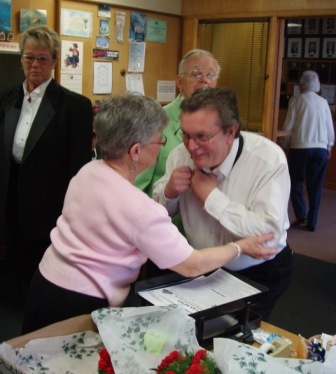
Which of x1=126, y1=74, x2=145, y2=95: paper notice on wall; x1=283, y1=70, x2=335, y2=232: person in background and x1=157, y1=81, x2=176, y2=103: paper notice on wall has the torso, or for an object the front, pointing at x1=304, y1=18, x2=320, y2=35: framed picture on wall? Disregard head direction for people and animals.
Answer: the person in background

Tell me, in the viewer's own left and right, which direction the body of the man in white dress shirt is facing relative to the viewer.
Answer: facing the viewer and to the left of the viewer

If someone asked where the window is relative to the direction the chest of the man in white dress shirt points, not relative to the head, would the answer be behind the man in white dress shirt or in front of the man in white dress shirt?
behind

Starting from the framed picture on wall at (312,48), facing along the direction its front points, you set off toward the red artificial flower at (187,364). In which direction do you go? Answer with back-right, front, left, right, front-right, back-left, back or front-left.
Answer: front

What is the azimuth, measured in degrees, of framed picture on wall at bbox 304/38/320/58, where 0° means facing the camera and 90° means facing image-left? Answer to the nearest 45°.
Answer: approximately 0°

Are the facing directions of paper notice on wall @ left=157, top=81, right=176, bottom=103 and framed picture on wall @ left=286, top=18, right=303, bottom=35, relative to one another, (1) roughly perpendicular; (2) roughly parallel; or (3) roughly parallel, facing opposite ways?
roughly parallel

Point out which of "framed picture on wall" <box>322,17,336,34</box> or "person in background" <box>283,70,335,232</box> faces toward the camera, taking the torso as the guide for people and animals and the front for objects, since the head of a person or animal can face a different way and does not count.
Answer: the framed picture on wall

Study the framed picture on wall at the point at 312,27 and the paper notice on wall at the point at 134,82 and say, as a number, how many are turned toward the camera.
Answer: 2

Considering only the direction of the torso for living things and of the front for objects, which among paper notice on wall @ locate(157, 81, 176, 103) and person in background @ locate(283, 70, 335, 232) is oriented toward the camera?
the paper notice on wall

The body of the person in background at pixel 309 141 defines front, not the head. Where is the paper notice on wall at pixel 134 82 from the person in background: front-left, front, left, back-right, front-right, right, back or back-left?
back-left

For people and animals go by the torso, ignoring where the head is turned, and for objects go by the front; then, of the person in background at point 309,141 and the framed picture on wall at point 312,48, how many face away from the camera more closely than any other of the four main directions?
1

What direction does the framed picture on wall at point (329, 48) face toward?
toward the camera

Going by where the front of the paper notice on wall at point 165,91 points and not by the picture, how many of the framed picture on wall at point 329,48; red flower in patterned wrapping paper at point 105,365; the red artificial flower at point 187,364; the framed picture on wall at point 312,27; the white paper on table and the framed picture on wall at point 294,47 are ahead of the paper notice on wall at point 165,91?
3

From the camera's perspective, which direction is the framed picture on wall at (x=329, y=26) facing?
toward the camera
